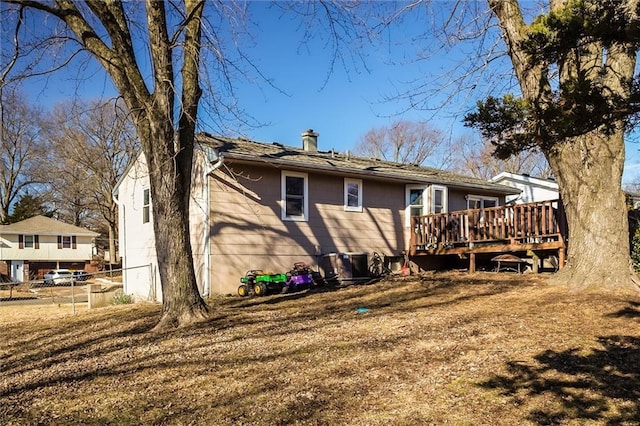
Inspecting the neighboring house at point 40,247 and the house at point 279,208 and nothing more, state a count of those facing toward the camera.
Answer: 1

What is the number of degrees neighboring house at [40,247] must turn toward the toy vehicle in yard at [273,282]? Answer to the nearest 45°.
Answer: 0° — it already faces it

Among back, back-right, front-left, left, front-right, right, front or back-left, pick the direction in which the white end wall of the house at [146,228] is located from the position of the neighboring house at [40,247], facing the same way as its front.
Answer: front

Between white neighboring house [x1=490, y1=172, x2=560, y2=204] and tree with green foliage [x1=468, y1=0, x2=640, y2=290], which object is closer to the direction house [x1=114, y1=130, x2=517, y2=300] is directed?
the white neighboring house

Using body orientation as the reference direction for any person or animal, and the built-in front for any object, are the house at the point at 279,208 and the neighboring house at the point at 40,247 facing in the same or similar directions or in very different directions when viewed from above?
very different directions

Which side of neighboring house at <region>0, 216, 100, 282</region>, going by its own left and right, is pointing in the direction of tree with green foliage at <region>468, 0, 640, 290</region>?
front

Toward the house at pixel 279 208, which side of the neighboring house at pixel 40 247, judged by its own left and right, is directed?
front

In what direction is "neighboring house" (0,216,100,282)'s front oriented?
toward the camera

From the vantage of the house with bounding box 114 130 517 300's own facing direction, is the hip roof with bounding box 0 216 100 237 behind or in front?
in front

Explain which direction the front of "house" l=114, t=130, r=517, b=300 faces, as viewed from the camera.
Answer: facing away from the viewer and to the left of the viewer
